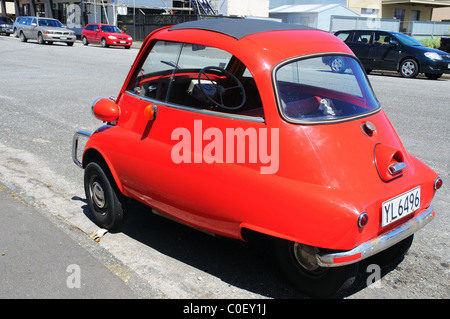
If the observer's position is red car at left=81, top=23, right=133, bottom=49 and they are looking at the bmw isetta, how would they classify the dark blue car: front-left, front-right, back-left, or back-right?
front-left

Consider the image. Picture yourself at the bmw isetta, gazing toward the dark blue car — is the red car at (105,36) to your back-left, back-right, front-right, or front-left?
front-left

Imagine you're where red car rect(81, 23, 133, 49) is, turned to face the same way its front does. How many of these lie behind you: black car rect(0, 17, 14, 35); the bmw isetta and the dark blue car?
1

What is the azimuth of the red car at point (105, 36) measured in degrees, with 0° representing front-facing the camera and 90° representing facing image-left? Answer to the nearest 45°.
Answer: approximately 315°

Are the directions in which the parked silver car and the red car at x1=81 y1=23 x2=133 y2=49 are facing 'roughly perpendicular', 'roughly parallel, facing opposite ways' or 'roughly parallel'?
roughly parallel

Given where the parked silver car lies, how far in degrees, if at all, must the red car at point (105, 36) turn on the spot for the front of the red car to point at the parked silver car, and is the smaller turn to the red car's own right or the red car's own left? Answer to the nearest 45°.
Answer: approximately 135° to the red car's own right

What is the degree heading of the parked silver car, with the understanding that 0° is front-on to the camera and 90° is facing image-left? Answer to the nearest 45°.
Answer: approximately 315°

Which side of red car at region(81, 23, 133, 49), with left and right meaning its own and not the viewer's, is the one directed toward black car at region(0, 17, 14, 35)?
back

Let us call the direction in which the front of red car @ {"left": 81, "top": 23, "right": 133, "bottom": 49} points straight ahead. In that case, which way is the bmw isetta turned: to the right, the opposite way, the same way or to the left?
the opposite way

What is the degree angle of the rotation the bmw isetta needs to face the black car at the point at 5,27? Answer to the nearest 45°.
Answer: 0° — it already faces it

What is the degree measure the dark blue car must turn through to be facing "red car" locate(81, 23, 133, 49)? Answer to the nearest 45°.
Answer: approximately 180°

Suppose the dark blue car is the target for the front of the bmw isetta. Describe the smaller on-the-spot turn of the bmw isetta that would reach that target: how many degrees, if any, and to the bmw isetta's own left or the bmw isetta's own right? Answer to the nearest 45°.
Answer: approximately 45° to the bmw isetta's own right

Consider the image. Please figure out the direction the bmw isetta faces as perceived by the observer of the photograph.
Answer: facing away from the viewer and to the left of the viewer

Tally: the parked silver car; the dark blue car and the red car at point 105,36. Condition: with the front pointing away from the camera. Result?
0

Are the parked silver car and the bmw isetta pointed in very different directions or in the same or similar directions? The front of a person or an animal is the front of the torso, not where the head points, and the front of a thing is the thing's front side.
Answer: very different directions

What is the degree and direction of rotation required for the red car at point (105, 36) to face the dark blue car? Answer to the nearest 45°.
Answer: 0° — it already faces it

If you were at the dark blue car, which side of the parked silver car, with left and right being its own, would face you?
front
